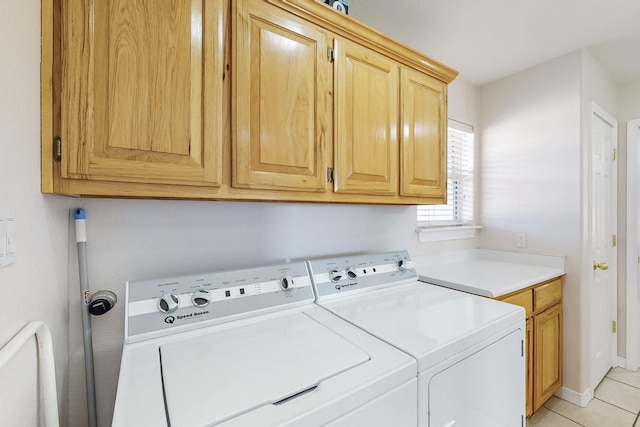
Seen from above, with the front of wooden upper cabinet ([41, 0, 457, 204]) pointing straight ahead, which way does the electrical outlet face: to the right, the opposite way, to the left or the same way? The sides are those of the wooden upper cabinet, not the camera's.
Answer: to the right

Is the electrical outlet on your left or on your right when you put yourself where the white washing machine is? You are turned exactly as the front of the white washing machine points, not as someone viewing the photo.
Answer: on your left

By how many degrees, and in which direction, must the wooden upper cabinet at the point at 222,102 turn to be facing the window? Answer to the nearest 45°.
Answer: approximately 90° to its left

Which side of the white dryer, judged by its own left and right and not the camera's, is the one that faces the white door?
left

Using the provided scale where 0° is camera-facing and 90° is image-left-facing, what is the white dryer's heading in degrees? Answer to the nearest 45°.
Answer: approximately 315°

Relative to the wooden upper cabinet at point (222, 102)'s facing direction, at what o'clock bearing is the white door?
The white door is roughly at 10 o'clock from the wooden upper cabinet.

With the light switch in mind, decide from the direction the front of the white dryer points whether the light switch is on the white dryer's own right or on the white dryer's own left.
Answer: on the white dryer's own right
